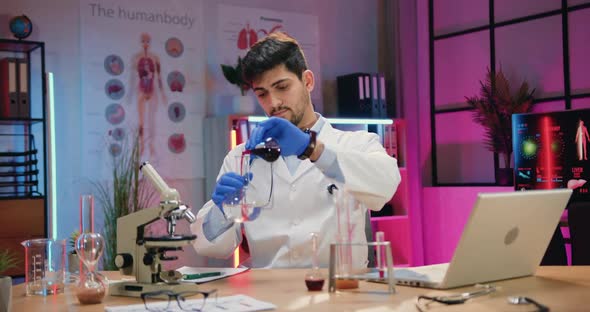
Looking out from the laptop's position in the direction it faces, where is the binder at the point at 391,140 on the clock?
The binder is roughly at 1 o'clock from the laptop.

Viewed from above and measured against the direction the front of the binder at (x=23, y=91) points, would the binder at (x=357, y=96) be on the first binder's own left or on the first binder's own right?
on the first binder's own left

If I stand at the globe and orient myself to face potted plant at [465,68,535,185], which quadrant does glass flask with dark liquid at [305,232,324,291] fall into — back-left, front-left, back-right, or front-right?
front-right

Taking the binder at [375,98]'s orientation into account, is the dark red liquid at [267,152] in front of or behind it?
in front

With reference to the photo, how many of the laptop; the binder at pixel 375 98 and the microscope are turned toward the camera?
1

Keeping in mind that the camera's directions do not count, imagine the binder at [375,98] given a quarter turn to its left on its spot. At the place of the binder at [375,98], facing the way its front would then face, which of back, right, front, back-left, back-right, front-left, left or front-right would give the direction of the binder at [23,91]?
back-right

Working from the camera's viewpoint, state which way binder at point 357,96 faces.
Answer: facing the viewer and to the right of the viewer

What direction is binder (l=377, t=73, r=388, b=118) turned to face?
toward the camera

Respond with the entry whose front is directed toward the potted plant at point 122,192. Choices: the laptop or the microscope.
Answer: the laptop

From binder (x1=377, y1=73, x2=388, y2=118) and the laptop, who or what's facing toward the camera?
the binder

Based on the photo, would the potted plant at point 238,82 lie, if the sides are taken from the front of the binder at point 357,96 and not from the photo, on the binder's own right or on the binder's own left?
on the binder's own right

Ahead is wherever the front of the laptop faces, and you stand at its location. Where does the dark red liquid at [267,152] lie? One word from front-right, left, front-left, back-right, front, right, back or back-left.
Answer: front-left

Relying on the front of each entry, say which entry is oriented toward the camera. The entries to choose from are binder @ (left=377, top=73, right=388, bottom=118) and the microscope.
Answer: the binder

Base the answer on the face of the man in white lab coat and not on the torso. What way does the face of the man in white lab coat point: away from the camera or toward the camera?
toward the camera
